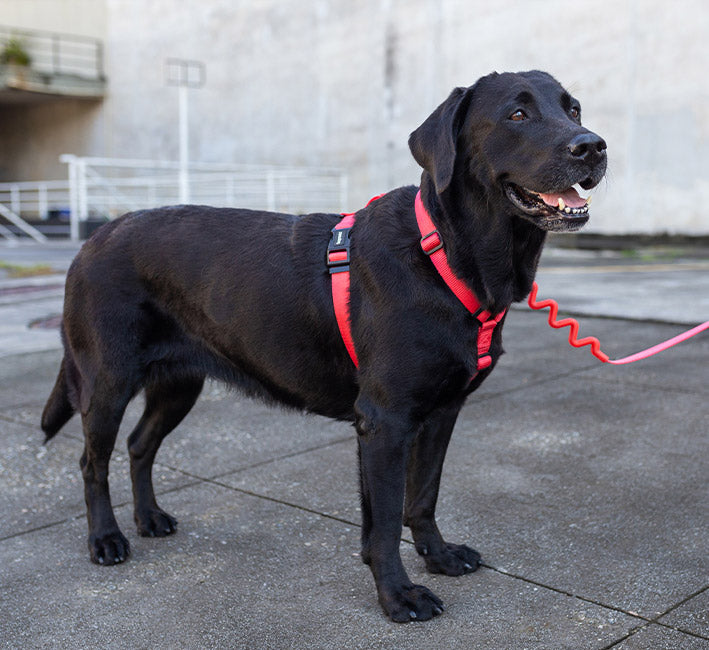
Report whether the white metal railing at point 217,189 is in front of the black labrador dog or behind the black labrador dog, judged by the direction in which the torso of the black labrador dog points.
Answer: behind

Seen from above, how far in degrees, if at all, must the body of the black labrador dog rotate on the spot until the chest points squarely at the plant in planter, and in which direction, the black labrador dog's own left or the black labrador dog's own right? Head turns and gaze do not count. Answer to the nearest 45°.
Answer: approximately 135° to the black labrador dog's own left

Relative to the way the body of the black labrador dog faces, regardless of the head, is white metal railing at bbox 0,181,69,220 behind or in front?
behind

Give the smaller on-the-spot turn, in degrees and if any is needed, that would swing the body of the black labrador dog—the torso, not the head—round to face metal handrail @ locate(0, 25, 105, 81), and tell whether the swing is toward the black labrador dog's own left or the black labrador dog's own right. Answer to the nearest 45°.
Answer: approximately 135° to the black labrador dog's own left

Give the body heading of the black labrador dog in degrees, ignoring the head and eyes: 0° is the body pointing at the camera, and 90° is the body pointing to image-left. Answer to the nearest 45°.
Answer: approximately 315°
